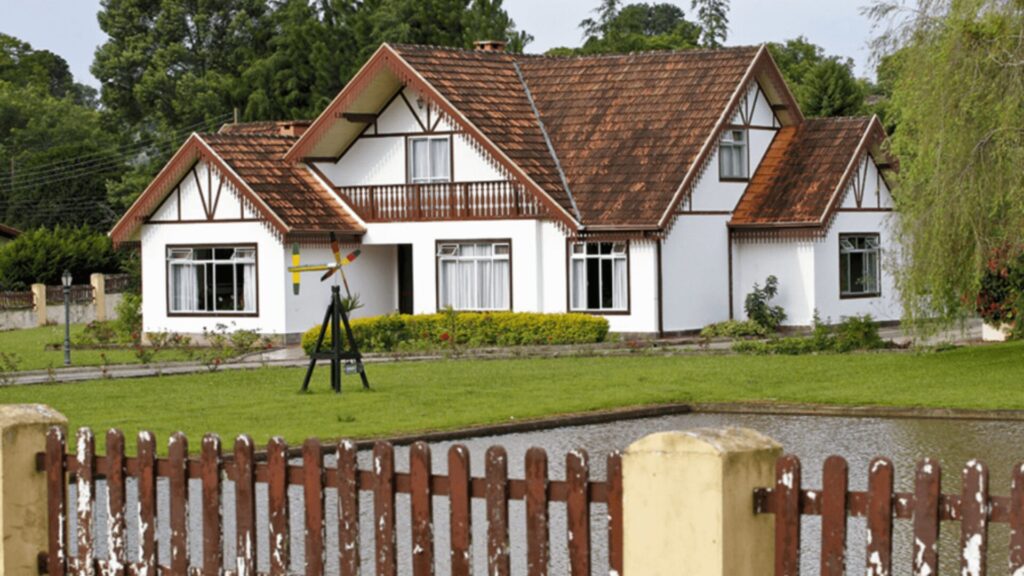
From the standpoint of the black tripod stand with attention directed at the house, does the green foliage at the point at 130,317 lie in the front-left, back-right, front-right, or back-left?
front-left

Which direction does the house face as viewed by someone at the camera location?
facing the viewer and to the left of the viewer

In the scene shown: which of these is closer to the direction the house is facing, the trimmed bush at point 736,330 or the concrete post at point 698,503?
the concrete post

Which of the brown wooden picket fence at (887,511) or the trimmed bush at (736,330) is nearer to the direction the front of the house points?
the brown wooden picket fence

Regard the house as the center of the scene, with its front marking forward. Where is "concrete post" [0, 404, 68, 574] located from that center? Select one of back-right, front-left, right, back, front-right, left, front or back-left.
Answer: front-left
